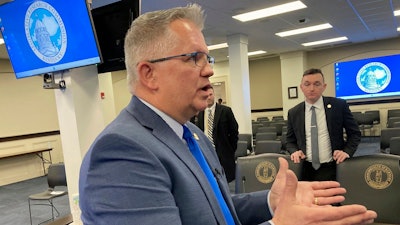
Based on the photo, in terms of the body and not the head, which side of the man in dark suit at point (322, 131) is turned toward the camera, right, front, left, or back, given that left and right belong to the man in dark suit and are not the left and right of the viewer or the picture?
front

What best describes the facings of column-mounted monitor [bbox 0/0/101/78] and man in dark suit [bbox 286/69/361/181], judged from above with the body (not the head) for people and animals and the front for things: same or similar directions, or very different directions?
same or similar directions

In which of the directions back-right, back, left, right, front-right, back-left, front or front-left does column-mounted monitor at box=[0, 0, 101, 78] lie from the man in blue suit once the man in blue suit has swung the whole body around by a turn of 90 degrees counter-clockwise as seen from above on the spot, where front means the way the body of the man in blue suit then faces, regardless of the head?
left

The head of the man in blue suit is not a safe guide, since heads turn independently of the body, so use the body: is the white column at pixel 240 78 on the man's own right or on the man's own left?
on the man's own left

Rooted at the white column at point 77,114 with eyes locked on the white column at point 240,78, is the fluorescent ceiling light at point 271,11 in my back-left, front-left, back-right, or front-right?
front-right

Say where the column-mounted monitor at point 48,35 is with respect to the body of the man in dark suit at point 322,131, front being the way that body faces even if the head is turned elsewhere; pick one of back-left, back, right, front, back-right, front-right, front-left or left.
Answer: front-right

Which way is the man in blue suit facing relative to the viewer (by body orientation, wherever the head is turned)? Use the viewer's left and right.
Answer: facing the viewer and to the right of the viewer

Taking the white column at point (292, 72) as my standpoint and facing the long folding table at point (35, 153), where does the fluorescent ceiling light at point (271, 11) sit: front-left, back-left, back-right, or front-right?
front-left

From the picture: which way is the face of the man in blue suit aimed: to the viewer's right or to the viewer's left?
to the viewer's right

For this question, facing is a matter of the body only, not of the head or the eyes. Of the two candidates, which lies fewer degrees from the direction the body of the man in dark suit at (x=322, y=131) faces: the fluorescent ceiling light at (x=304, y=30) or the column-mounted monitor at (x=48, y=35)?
the column-mounted monitor
